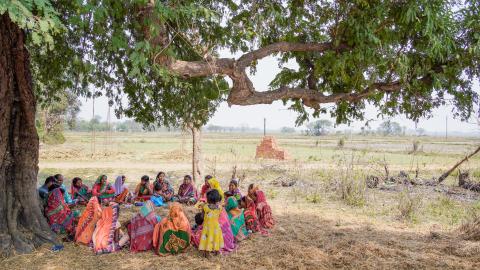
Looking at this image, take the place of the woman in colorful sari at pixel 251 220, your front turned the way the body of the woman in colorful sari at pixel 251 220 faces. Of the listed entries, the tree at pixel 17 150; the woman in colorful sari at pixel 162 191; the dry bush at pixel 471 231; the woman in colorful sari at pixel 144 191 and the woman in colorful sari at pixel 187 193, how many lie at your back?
1

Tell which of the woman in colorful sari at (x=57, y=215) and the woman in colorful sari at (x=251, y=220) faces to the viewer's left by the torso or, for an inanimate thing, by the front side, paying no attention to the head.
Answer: the woman in colorful sari at (x=251, y=220)

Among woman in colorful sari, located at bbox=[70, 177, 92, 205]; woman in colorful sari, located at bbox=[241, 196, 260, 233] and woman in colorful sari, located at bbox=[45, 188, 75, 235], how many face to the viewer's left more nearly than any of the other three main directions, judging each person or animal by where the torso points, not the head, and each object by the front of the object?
1

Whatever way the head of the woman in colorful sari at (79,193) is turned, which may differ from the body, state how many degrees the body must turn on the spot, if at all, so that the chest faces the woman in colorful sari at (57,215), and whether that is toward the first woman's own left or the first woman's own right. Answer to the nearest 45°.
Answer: approximately 45° to the first woman's own right

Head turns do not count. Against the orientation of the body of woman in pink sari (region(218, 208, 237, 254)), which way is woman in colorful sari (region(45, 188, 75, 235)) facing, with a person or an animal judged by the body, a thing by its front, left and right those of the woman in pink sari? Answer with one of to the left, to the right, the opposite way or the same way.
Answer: to the right

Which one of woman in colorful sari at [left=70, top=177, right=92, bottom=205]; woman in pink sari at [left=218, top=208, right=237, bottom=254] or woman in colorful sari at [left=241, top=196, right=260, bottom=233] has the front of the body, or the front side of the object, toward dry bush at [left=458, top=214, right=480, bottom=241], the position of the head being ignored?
woman in colorful sari at [left=70, top=177, right=92, bottom=205]

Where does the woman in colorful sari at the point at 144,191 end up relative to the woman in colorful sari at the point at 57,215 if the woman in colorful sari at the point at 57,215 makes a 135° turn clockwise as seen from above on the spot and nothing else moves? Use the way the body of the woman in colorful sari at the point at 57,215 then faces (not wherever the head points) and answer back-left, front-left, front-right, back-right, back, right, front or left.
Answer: back-left

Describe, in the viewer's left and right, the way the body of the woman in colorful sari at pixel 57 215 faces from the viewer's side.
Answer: facing away from the viewer and to the right of the viewer

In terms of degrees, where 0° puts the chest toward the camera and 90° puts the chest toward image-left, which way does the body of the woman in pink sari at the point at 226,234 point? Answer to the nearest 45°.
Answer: approximately 135°

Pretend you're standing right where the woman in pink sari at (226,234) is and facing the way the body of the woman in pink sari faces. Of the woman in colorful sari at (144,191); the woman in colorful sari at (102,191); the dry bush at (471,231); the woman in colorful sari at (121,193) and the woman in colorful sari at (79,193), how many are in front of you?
4

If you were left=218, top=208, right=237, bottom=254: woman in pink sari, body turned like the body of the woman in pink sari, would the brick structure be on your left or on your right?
on your right

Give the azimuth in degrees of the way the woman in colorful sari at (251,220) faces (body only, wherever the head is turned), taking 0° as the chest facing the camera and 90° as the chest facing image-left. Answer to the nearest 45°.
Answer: approximately 90°

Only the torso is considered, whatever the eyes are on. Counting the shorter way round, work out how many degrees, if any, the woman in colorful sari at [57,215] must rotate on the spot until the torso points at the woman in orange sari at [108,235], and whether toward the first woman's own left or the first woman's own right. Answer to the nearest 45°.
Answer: approximately 90° to the first woman's own right

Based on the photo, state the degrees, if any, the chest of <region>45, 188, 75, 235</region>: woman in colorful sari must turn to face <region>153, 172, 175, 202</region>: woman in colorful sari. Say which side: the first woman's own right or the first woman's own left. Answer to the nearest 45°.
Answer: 0° — they already face them

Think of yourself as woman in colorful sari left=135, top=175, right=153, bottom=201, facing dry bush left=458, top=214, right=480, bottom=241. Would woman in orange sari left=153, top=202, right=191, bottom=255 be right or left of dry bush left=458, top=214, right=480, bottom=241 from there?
right

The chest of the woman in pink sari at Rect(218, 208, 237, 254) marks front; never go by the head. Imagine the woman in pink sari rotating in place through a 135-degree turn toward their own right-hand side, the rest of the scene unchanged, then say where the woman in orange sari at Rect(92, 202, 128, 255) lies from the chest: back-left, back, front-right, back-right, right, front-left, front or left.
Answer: back
